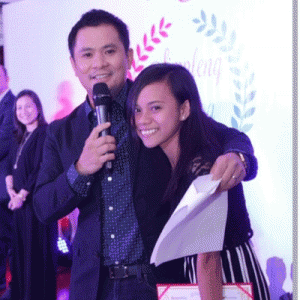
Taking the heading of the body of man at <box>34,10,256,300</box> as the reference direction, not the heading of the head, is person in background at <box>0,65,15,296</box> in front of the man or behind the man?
behind

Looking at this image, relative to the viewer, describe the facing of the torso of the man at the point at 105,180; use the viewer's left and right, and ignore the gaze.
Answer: facing the viewer

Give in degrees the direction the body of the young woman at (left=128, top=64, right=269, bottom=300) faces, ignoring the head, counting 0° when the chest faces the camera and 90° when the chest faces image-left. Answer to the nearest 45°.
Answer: approximately 45°

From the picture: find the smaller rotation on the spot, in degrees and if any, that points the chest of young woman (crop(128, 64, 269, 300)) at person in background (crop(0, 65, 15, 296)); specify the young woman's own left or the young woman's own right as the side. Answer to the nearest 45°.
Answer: approximately 90° to the young woman's own right

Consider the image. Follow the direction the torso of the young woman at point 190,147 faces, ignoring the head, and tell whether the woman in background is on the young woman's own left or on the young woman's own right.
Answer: on the young woman's own right

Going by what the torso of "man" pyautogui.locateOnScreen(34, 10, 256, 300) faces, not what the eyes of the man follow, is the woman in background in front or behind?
behind
